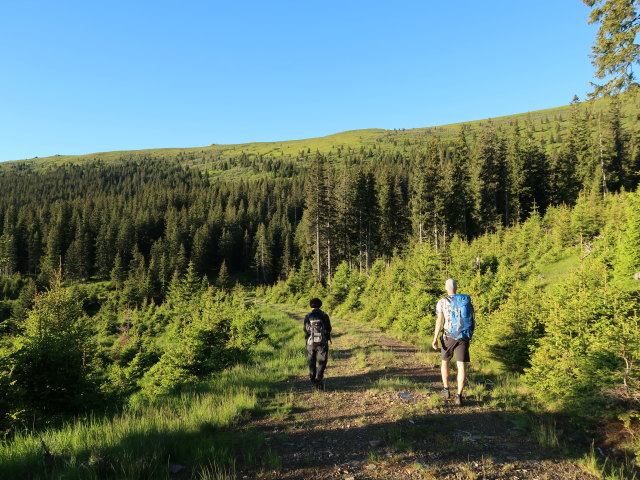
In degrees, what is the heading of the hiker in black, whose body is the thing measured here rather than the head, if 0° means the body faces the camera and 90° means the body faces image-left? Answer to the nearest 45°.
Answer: approximately 180°

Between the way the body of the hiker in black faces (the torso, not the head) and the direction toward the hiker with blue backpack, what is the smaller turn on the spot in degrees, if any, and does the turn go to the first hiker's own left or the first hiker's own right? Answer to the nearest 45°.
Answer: approximately 135° to the first hiker's own right
